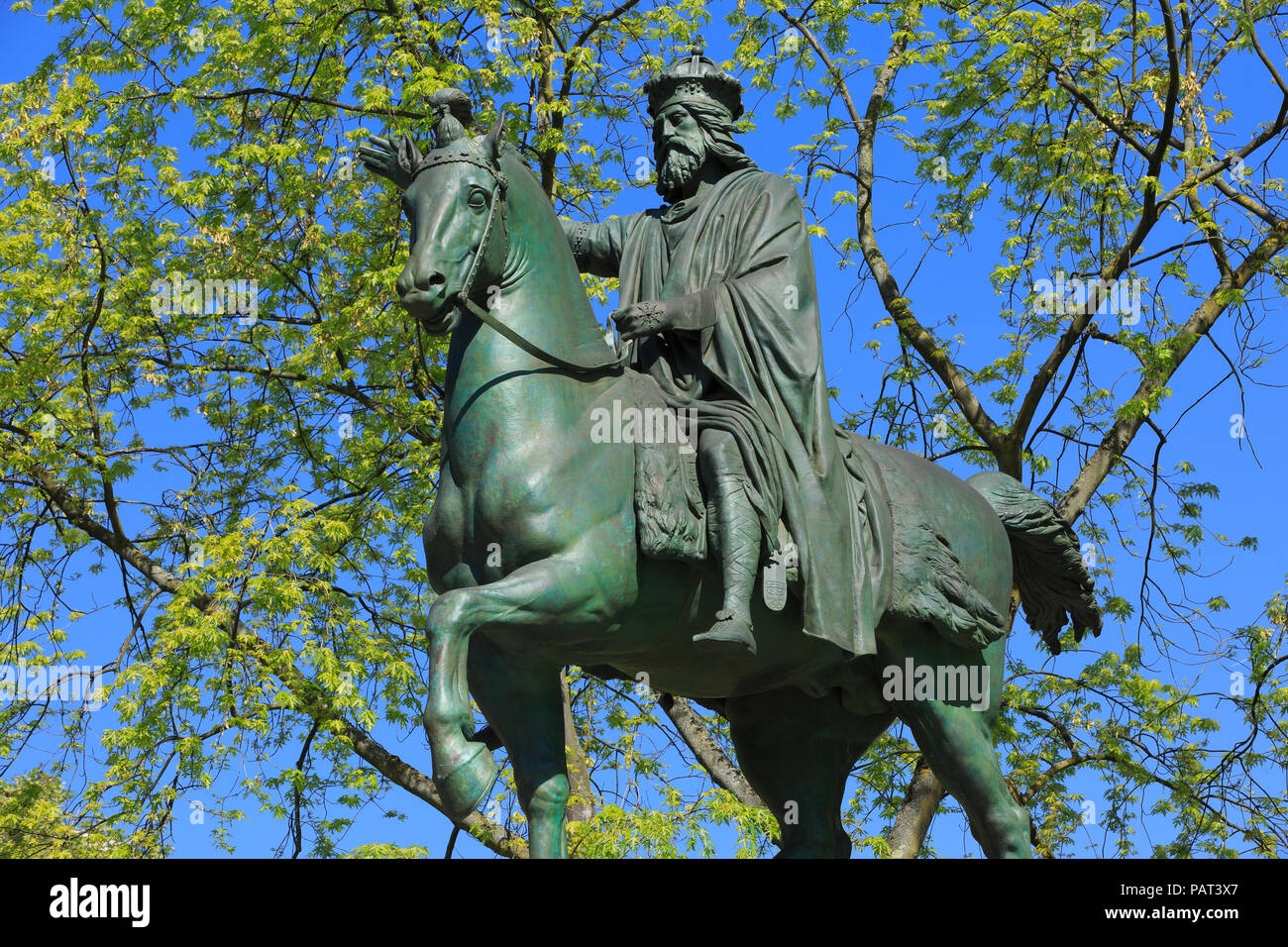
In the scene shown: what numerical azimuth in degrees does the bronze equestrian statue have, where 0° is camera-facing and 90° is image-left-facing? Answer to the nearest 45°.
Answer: approximately 45°

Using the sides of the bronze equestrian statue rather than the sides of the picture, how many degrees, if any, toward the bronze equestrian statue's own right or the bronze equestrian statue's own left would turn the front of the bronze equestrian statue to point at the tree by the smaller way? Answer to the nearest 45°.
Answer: approximately 90° to the bronze equestrian statue's own right
